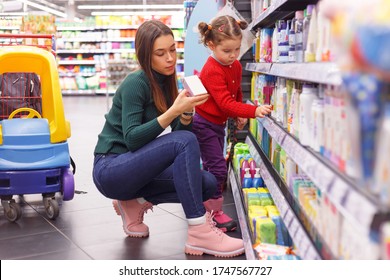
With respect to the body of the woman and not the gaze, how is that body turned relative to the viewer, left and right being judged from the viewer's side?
facing to the right of the viewer

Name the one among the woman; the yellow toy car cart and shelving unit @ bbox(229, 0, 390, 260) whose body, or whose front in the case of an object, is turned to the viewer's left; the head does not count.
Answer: the shelving unit

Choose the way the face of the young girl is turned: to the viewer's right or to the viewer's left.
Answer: to the viewer's right

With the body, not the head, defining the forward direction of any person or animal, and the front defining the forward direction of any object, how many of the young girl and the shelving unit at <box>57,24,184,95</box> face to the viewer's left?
0

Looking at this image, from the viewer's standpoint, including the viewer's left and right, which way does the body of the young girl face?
facing the viewer and to the right of the viewer

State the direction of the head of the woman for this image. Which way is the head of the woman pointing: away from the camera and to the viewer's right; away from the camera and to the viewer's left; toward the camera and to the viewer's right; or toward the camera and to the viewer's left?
toward the camera and to the viewer's right

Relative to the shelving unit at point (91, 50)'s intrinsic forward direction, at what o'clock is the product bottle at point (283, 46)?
The product bottle is roughly at 12 o'clock from the shelving unit.

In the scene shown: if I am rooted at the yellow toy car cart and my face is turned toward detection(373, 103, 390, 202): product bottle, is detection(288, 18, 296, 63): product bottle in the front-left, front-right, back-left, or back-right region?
front-left

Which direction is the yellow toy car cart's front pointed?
toward the camera

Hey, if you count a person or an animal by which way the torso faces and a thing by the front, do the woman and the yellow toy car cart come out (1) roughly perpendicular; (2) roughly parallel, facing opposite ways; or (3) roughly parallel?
roughly perpendicular

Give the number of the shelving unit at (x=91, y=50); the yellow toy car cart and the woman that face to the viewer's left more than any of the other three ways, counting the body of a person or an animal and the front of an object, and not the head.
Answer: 0

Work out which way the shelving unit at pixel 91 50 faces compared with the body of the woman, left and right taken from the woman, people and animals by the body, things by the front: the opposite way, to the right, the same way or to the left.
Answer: to the right

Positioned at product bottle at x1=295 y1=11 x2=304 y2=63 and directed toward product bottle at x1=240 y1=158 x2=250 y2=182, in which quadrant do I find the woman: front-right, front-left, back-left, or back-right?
front-left

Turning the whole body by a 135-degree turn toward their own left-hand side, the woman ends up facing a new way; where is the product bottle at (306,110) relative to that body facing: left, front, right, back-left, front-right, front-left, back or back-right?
back

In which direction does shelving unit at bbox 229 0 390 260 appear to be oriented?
to the viewer's left

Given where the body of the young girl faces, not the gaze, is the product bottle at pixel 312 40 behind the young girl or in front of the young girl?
in front

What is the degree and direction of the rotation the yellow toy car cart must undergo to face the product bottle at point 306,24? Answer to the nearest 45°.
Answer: approximately 45° to its left
